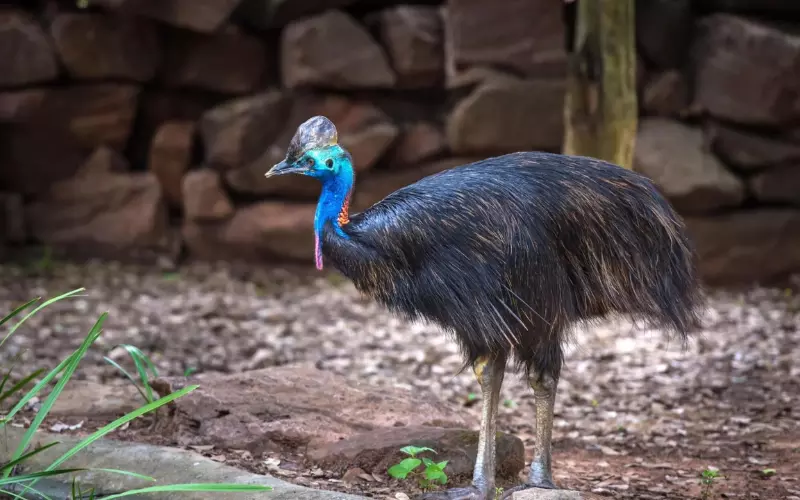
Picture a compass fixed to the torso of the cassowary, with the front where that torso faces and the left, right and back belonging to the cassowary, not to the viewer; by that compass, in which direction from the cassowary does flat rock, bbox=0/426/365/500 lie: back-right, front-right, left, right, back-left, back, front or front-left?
front

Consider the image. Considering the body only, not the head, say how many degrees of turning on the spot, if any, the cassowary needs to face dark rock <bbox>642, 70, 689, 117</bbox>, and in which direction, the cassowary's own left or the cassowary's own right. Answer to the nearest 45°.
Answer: approximately 90° to the cassowary's own right

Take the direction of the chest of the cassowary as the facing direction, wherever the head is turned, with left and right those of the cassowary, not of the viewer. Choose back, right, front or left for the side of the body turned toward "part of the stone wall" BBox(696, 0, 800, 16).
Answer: right

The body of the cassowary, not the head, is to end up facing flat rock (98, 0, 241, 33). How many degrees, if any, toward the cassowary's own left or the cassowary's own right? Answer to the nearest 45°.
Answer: approximately 45° to the cassowary's own right

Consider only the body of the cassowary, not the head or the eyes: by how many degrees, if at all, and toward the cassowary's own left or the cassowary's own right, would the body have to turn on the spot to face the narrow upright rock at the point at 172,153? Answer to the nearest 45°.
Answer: approximately 45° to the cassowary's own right

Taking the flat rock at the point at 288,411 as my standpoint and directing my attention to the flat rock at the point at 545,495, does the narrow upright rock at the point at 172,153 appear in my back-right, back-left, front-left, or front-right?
back-left

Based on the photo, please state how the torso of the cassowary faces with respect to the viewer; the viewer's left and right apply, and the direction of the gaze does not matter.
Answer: facing to the left of the viewer

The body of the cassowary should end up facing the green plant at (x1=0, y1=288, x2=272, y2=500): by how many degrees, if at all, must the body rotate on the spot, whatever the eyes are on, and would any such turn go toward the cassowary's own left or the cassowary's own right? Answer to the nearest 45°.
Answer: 0° — it already faces it

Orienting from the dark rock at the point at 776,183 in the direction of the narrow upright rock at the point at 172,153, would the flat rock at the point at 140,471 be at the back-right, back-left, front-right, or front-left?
front-left

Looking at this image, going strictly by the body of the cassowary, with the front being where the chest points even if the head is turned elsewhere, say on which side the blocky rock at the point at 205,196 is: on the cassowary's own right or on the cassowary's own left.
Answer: on the cassowary's own right
